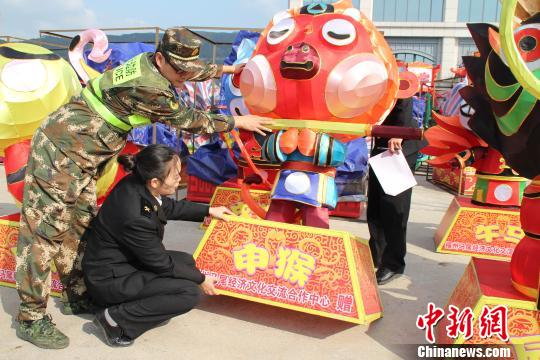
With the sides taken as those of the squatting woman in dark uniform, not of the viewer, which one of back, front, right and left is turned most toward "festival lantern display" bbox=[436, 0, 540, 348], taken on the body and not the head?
front

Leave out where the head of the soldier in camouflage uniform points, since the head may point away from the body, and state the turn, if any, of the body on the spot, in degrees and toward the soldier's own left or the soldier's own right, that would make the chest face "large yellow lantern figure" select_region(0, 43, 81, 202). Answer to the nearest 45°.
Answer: approximately 90° to the soldier's own left

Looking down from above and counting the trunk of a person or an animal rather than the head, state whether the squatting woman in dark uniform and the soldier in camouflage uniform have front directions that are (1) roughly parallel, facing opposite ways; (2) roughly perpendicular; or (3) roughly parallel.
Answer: roughly parallel

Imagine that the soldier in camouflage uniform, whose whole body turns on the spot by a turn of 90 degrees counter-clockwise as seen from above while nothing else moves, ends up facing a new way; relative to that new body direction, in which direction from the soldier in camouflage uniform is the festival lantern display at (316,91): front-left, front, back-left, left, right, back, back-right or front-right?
right

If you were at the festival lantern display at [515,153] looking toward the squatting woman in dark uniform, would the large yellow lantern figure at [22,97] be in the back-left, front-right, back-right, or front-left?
front-right

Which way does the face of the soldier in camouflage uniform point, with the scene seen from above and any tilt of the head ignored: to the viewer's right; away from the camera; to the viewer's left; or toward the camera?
to the viewer's right

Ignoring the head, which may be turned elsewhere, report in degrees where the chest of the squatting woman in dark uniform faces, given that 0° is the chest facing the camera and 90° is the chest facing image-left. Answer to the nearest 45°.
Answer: approximately 270°

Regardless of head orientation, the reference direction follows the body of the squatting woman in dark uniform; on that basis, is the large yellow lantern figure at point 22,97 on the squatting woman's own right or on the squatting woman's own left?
on the squatting woman's own left

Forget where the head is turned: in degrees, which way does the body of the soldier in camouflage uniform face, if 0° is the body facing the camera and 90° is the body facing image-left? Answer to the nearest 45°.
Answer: approximately 270°

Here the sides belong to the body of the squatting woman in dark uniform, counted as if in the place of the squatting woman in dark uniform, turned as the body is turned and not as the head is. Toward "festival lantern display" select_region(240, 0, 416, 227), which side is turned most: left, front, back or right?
front

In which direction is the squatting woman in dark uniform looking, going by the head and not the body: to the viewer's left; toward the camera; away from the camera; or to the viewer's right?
to the viewer's right
